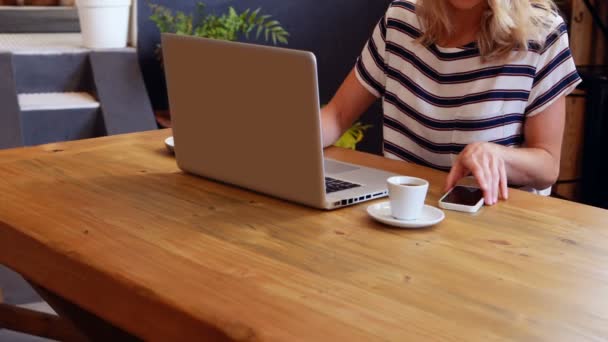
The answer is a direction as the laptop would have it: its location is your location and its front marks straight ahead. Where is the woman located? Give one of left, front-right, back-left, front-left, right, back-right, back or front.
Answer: front

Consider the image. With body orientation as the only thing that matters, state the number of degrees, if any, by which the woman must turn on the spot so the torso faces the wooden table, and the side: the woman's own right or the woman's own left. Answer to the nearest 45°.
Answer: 0° — they already face it

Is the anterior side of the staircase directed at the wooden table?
yes

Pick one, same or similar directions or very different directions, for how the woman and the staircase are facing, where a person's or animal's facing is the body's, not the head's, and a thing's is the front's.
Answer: same or similar directions

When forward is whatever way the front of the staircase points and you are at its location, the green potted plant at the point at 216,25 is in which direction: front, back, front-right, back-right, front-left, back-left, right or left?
left

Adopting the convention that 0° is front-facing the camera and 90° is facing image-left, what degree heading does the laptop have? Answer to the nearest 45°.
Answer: approximately 225°

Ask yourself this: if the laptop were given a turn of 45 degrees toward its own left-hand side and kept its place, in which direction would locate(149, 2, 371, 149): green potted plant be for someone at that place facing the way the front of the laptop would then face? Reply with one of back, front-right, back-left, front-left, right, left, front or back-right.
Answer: front

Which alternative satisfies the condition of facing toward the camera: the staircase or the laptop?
the staircase

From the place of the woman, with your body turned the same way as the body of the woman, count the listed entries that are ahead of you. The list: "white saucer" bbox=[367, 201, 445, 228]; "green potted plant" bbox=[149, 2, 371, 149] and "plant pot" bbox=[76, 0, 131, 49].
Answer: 1

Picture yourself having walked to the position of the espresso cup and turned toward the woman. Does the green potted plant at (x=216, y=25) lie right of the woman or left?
left

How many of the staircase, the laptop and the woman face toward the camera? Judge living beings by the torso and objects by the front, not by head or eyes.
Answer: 2

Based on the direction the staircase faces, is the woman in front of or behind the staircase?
in front

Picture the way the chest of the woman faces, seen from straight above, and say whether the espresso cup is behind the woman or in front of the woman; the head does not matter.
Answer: in front

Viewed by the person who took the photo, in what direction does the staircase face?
facing the viewer

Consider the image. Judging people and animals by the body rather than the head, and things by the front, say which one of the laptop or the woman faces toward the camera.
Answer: the woman
